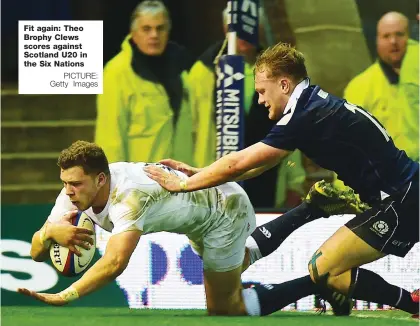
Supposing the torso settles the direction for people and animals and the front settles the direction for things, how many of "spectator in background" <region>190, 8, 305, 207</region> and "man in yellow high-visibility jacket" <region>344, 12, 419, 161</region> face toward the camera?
2

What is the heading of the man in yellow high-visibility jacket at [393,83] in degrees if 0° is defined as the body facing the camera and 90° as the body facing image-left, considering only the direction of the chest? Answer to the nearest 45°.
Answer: approximately 0°

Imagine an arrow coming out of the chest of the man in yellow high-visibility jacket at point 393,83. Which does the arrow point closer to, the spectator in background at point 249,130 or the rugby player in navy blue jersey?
the rugby player in navy blue jersey

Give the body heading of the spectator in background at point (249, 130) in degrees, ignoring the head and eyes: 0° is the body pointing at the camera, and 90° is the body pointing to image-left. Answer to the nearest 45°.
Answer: approximately 0°

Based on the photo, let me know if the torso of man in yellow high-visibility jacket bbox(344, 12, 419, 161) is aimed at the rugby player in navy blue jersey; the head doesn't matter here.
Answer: yes

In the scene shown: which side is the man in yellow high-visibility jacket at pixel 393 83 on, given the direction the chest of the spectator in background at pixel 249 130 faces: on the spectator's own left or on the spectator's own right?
on the spectator's own left
